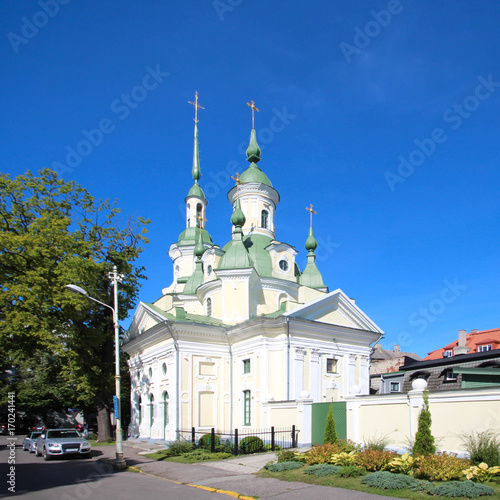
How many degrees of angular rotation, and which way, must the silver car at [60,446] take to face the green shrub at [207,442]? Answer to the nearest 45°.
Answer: approximately 45° to its left

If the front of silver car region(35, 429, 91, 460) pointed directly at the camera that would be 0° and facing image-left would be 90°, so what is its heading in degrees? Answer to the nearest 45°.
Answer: approximately 315°
